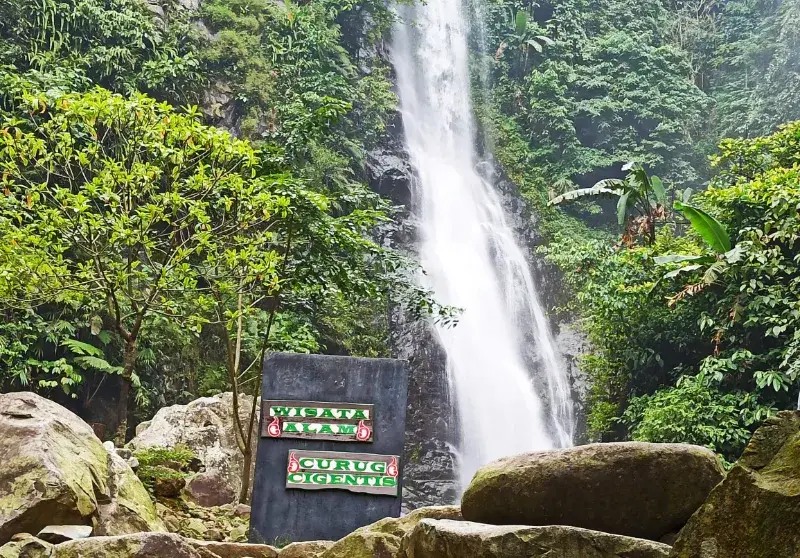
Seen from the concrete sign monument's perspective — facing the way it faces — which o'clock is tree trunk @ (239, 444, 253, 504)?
The tree trunk is roughly at 5 o'clock from the concrete sign monument.

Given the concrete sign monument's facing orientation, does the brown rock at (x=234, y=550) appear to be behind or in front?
in front

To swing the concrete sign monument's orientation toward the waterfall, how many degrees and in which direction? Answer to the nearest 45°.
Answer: approximately 180°

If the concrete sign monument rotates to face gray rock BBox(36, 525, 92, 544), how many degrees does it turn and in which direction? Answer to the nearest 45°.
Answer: approximately 45° to its right

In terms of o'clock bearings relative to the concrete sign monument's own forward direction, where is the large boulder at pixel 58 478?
The large boulder is roughly at 2 o'clock from the concrete sign monument.

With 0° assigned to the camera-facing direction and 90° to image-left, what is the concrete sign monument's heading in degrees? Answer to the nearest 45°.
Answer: approximately 0°

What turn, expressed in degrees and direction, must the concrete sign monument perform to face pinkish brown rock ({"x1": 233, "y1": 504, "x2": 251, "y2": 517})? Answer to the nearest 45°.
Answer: approximately 135° to its right

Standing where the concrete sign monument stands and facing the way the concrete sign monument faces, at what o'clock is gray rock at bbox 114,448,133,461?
The gray rock is roughly at 4 o'clock from the concrete sign monument.

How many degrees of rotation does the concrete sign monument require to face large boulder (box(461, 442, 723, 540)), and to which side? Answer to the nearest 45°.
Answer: approximately 45° to its left

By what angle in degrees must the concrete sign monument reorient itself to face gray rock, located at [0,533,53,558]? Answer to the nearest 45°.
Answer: approximately 45° to its right
